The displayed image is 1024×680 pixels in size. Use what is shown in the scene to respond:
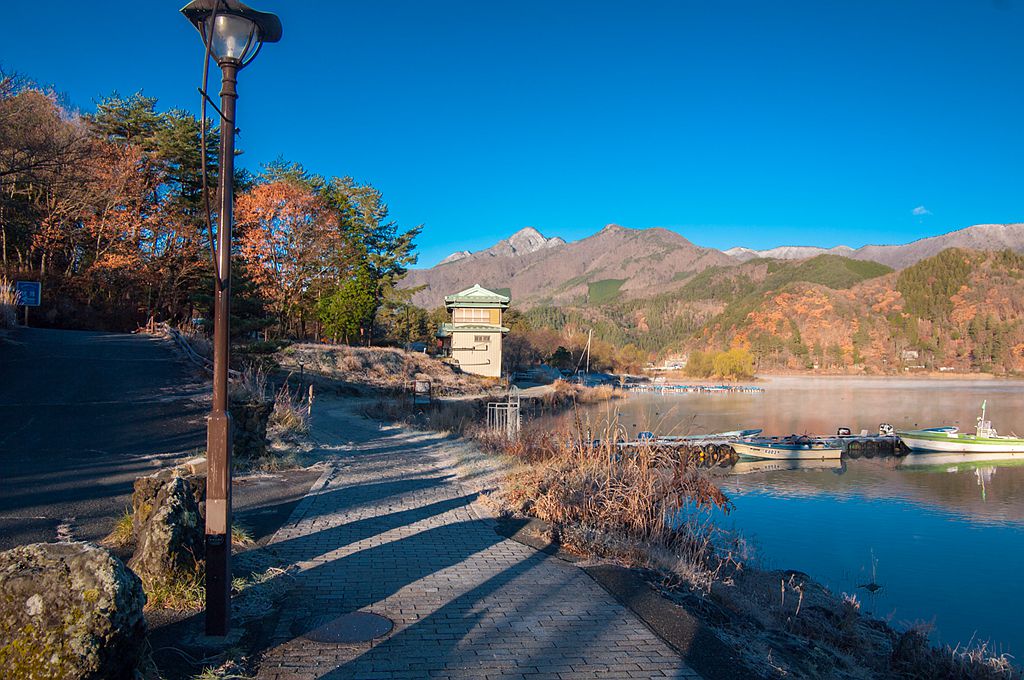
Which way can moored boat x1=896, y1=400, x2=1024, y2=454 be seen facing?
to the viewer's left

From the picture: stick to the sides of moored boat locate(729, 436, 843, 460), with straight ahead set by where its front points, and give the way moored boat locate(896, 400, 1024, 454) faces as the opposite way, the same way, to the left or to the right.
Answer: the same way

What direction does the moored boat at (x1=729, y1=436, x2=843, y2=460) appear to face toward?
to the viewer's left

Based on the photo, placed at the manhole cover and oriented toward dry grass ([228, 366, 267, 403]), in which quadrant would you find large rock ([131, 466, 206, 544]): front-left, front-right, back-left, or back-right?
front-left

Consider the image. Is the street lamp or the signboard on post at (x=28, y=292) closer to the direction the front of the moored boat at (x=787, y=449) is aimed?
the signboard on post

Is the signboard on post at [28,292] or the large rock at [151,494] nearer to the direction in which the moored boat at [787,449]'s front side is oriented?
the signboard on post

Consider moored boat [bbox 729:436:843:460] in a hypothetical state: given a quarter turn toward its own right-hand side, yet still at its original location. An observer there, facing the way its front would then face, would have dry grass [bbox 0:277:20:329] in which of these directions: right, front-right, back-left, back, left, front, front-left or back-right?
back-left

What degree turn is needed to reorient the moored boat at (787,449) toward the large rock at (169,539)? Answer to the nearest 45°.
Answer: approximately 90° to its left

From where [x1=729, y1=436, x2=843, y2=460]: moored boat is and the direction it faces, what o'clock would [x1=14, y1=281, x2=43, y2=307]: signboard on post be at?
The signboard on post is roughly at 11 o'clock from the moored boat.
